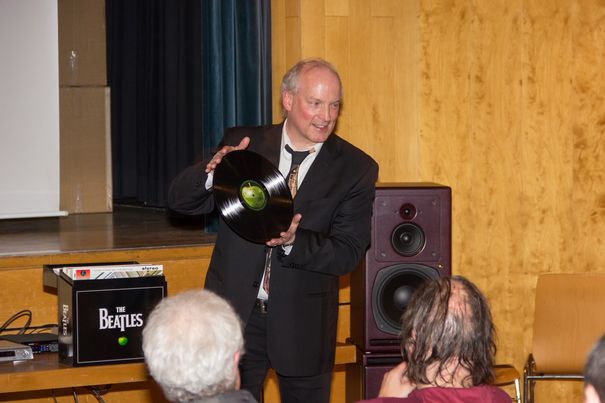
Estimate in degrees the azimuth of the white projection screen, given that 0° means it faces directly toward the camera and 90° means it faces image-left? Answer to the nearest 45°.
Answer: approximately 0°

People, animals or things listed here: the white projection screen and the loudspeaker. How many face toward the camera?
2

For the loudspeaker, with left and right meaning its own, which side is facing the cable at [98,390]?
right

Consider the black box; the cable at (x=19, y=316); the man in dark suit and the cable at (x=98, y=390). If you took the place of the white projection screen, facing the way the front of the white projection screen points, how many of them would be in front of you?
4

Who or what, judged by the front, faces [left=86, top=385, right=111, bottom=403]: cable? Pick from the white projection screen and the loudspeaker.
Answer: the white projection screen

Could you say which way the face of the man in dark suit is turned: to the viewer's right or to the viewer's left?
to the viewer's right

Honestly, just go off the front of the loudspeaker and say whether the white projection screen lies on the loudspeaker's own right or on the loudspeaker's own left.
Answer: on the loudspeaker's own right

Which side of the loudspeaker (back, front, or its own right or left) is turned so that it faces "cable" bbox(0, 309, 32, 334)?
right

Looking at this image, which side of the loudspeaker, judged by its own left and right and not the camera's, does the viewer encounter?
front

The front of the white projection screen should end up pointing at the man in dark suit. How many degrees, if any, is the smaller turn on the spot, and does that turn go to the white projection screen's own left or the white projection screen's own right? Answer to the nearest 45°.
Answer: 0° — it already faces them

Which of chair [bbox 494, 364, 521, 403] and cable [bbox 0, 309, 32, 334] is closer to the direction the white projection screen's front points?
the cable

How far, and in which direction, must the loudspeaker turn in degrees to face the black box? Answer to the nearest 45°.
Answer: approximately 45° to its right

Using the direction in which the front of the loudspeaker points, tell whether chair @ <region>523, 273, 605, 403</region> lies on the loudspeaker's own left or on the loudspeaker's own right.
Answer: on the loudspeaker's own left

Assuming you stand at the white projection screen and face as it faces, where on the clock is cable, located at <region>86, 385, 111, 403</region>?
The cable is roughly at 12 o'clock from the white projection screen.

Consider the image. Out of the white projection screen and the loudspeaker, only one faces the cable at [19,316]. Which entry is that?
the white projection screen
